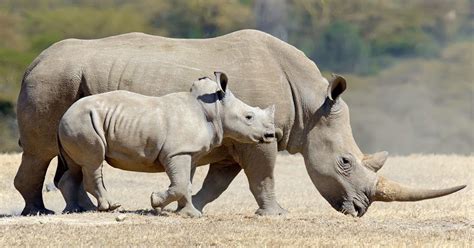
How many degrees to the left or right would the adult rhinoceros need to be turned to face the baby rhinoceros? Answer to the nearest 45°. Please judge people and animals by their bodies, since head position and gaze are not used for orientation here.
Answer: approximately 135° to its right

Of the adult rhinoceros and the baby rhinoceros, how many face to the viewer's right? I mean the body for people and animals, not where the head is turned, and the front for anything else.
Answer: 2

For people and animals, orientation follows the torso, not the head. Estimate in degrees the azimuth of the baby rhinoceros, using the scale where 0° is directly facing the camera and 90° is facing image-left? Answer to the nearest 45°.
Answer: approximately 270°

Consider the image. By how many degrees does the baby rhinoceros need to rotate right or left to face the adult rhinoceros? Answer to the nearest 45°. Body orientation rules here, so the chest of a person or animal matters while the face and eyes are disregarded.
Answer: approximately 45° to its left

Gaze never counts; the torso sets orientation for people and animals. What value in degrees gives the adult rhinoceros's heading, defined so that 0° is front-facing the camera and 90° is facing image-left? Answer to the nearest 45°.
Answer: approximately 270°
